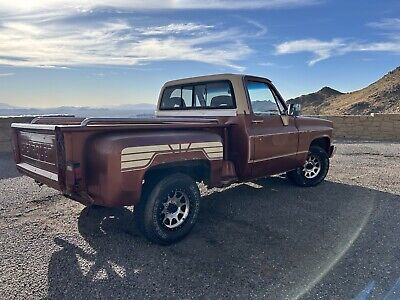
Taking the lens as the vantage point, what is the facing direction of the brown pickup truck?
facing away from the viewer and to the right of the viewer
